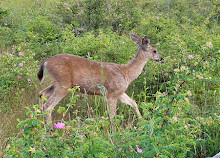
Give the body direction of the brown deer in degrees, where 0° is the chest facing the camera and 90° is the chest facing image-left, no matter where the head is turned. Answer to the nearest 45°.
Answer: approximately 270°
